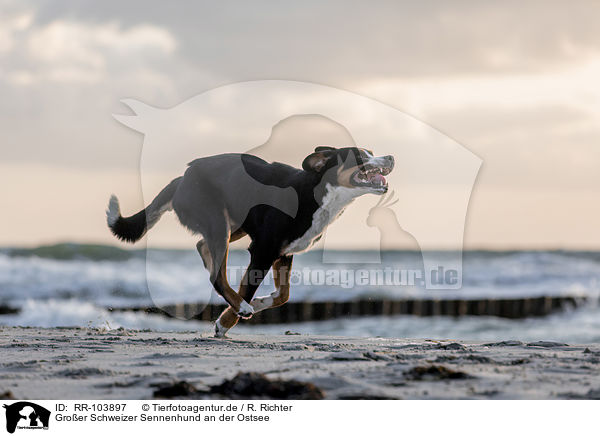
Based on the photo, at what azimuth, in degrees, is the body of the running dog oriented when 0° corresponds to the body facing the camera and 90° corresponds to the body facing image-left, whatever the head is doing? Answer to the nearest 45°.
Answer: approximately 270°
